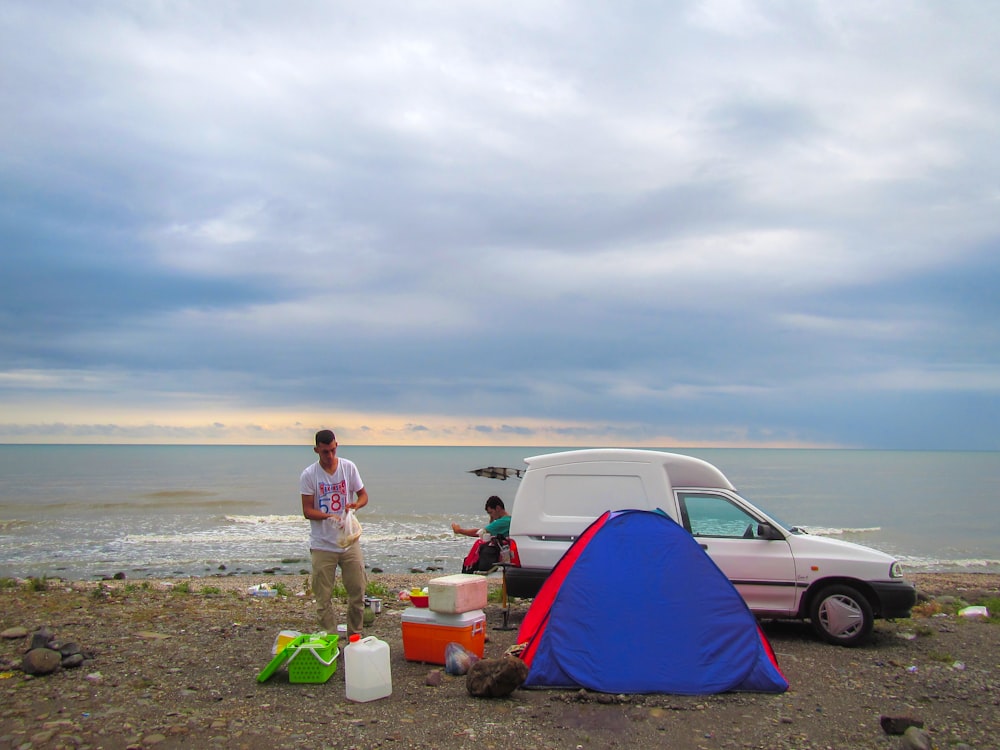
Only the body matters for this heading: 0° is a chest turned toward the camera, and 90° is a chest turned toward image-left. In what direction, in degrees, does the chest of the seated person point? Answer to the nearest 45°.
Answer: approximately 90°

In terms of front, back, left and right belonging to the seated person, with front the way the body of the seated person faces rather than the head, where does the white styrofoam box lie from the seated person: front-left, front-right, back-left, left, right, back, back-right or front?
left

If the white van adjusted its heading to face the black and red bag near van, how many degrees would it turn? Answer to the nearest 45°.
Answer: approximately 180°

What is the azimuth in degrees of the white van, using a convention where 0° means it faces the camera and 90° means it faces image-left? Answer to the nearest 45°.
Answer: approximately 270°

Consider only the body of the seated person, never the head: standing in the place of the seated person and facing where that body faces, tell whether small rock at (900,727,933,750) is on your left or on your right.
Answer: on your left

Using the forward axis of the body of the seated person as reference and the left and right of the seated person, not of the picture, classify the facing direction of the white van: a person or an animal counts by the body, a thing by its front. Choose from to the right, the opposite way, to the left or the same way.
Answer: the opposite way

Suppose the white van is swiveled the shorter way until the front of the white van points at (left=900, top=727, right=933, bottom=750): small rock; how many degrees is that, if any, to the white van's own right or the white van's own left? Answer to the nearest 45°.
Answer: approximately 90° to the white van's own right

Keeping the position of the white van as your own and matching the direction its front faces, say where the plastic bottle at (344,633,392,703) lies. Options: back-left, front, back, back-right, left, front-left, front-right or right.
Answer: back-right

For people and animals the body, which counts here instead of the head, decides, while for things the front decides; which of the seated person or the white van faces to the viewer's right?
the white van

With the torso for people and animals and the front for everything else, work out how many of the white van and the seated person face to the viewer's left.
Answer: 1

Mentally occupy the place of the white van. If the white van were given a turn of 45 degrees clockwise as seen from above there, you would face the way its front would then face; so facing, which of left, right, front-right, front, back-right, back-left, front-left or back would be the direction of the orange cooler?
right

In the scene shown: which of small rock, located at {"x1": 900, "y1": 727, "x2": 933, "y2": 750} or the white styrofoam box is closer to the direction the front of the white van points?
the small rock

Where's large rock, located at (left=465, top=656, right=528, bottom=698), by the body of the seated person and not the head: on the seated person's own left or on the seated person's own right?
on the seated person's own left

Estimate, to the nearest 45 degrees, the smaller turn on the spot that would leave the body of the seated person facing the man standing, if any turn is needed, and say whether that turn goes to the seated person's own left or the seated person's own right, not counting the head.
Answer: approximately 45° to the seated person's own left

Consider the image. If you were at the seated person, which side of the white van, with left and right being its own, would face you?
back
